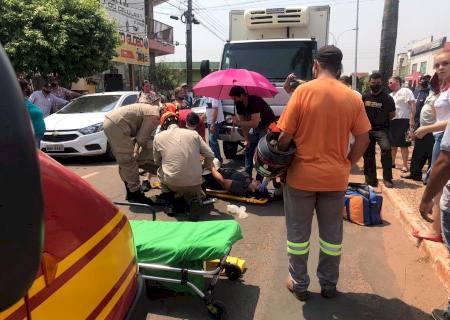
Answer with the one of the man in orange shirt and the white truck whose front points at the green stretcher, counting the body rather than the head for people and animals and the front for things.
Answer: the white truck

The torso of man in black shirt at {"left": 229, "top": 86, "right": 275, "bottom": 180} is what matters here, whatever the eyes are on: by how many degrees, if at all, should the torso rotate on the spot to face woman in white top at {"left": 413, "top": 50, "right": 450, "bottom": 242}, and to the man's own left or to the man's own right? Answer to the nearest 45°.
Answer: approximately 90° to the man's own left

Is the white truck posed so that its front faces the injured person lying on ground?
yes

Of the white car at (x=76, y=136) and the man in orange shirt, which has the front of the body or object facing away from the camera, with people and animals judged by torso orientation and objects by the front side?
the man in orange shirt

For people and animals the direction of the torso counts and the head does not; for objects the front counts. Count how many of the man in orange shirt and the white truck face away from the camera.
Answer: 1

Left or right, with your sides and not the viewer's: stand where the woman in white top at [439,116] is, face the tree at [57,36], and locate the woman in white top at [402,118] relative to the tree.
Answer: right

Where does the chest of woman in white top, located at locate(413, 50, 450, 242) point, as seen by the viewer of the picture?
to the viewer's left

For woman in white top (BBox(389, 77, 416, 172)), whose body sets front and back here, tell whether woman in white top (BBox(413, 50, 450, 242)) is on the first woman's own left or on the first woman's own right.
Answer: on the first woman's own left

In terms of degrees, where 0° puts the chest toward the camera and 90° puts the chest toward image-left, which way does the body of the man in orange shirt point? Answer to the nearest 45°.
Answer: approximately 180°
